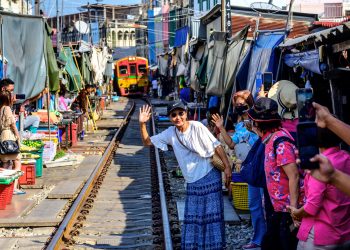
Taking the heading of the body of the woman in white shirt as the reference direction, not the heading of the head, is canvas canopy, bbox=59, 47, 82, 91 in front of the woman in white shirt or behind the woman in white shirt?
behind

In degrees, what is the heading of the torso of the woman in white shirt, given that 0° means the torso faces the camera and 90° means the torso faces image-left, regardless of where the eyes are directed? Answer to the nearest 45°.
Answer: approximately 0°

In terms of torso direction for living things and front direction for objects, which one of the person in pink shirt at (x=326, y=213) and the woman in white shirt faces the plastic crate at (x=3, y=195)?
the person in pink shirt

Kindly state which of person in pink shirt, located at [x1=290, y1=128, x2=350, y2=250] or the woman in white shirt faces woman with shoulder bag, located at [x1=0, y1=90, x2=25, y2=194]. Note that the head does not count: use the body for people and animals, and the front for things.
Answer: the person in pink shirt

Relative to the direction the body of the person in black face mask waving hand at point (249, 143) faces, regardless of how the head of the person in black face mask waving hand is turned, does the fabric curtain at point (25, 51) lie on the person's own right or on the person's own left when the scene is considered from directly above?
on the person's own right

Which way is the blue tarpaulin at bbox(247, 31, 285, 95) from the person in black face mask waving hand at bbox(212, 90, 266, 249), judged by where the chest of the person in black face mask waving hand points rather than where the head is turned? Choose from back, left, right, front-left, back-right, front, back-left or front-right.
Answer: back-right

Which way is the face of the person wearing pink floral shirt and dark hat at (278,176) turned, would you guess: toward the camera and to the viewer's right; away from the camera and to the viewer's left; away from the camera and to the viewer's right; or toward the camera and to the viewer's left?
away from the camera and to the viewer's left

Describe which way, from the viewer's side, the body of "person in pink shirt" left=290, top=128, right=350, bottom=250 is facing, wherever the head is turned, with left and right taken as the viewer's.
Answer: facing away from the viewer and to the left of the viewer

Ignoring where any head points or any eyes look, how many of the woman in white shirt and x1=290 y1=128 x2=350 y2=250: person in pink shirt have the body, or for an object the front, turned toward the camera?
1

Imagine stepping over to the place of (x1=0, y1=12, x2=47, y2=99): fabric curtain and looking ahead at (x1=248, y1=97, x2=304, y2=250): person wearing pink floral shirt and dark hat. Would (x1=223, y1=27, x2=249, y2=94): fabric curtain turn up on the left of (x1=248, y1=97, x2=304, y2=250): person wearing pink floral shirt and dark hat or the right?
left
